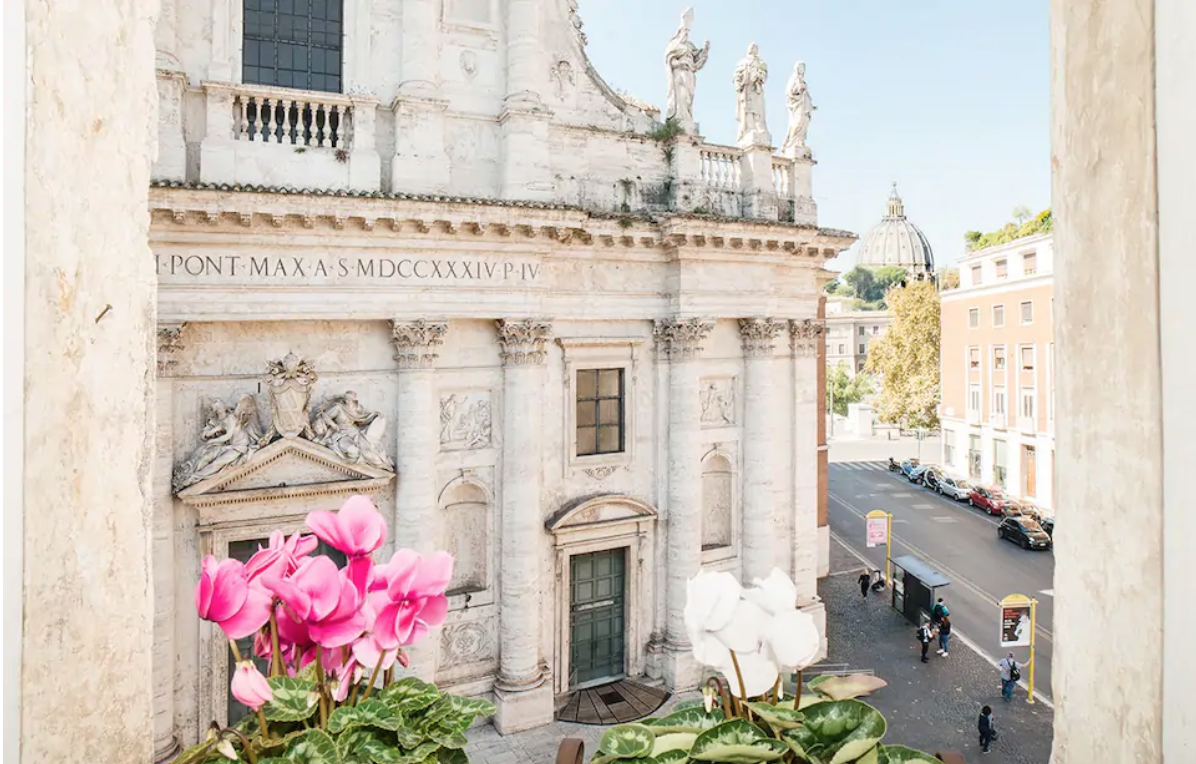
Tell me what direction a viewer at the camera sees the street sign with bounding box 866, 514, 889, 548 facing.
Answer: facing the viewer

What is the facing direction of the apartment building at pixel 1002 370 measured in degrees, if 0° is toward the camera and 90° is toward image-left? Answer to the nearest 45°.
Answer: approximately 45°

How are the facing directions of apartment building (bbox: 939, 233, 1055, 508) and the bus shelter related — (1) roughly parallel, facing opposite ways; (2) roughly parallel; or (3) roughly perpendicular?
roughly parallel, facing opposite ways

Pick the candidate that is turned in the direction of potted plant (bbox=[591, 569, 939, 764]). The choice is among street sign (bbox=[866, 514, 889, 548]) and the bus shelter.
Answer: the street sign

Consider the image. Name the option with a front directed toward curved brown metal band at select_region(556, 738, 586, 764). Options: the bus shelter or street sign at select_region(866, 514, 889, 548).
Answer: the street sign

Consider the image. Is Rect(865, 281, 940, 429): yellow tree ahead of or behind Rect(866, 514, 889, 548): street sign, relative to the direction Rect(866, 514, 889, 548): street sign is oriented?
behind

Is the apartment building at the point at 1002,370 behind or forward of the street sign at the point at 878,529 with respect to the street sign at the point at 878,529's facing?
behind

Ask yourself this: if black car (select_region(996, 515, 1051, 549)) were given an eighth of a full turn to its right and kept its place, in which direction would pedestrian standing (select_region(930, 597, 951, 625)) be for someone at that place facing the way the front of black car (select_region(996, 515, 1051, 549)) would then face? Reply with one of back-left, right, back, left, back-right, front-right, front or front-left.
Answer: front

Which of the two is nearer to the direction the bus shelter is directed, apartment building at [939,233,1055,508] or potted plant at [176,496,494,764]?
the apartment building

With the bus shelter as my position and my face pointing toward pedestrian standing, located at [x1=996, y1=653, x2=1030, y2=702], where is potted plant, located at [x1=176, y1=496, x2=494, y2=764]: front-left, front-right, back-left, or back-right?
front-right

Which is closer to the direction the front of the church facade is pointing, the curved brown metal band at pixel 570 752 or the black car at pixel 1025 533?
the curved brown metal band

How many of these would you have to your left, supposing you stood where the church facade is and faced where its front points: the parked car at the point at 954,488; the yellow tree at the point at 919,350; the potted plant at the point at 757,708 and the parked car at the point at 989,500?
3

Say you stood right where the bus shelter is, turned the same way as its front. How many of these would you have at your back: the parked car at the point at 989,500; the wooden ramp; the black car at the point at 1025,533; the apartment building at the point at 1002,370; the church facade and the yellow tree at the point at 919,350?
2

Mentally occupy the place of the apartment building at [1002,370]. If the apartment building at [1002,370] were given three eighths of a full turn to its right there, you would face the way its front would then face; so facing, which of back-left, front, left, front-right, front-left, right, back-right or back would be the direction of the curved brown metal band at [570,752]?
back

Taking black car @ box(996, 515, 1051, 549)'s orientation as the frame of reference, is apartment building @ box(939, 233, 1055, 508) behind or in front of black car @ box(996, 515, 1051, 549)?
behind
